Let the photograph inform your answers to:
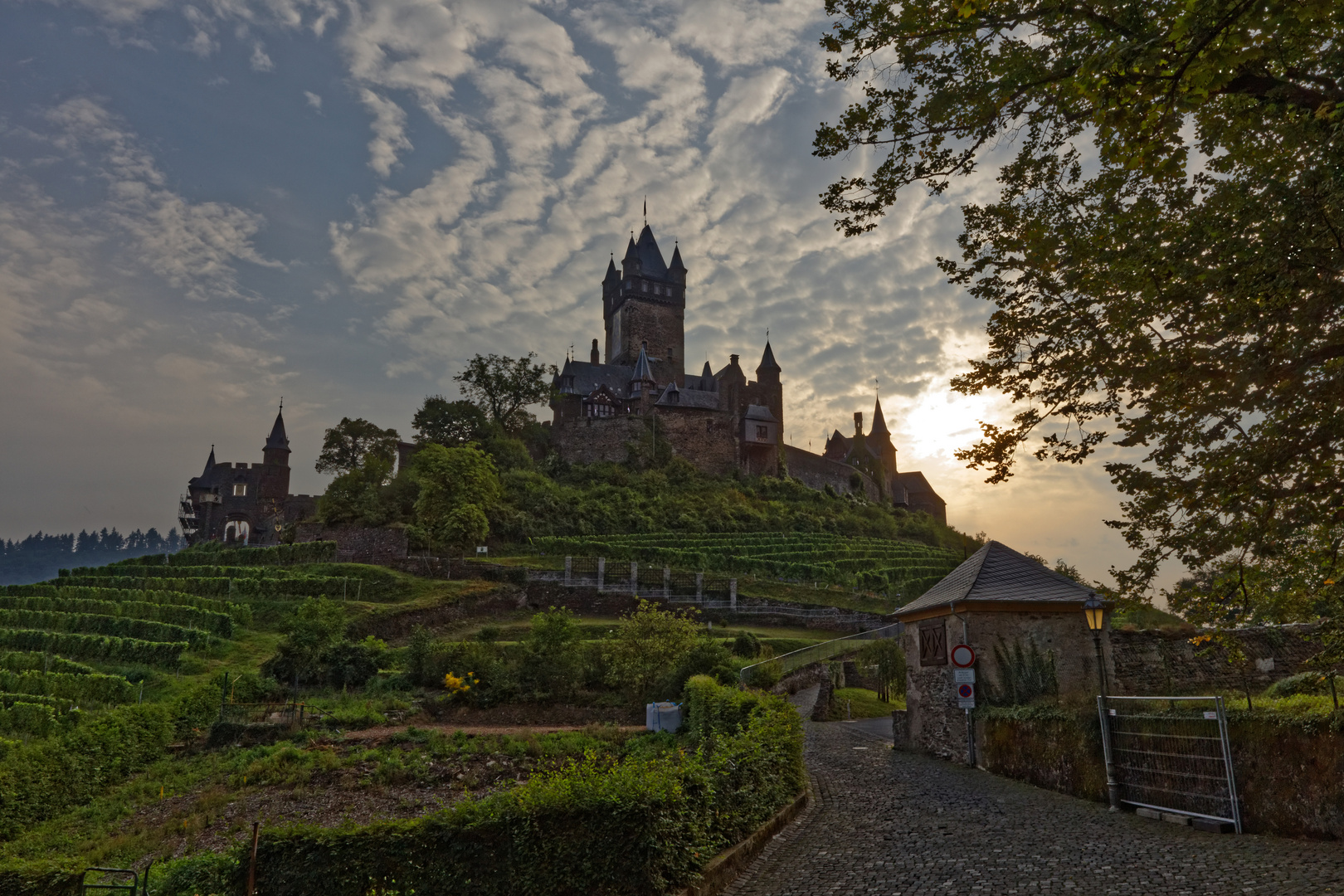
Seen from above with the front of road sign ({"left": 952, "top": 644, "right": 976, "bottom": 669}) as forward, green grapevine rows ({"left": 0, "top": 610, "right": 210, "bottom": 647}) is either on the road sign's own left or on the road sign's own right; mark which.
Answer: on the road sign's own right

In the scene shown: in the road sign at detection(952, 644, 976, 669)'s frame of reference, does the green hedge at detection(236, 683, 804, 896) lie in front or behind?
in front

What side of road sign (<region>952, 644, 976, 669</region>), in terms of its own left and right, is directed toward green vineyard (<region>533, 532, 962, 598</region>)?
back

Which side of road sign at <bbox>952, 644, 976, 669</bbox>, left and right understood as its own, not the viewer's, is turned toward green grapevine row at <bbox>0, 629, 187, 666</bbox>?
right

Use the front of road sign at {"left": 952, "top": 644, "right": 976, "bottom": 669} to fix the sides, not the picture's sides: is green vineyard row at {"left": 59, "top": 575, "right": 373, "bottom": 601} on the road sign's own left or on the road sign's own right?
on the road sign's own right

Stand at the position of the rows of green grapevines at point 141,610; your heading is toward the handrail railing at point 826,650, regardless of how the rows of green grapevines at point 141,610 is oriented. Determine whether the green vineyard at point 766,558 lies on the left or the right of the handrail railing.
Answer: left

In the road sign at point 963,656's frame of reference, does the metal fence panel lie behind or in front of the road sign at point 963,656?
in front

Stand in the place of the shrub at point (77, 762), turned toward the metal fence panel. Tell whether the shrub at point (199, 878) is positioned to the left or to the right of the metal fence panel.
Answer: right

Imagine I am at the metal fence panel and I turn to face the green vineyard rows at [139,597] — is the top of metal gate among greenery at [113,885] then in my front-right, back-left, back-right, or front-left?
front-left

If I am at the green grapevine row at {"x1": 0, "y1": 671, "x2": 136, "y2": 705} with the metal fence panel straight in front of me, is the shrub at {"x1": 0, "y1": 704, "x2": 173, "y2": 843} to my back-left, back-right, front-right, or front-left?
front-right

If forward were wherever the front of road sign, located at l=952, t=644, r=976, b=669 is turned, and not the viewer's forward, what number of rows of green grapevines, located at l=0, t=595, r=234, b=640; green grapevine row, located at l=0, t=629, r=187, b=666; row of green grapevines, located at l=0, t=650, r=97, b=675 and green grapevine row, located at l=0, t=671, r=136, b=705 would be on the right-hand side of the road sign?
4

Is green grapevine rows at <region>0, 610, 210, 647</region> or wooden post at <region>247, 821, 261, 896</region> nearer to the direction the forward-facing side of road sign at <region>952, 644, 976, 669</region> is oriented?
the wooden post

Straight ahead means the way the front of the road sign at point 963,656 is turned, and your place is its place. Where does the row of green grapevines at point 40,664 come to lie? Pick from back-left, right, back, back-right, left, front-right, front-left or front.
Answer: right

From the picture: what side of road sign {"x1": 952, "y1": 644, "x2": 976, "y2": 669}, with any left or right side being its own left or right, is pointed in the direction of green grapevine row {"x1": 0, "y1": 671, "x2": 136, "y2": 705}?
right

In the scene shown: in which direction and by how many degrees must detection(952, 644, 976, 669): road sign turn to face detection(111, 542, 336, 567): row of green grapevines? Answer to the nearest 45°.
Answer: approximately 135° to its right

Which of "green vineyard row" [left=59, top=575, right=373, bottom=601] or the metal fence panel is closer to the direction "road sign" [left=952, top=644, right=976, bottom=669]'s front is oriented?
the metal fence panel

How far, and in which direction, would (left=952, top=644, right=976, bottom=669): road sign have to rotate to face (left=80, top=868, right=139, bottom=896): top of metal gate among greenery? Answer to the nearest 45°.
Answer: approximately 45° to its right

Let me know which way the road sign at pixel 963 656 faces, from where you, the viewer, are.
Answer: facing the viewer

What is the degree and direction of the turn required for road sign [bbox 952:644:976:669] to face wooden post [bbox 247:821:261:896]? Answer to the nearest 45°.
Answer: approximately 45° to its right
